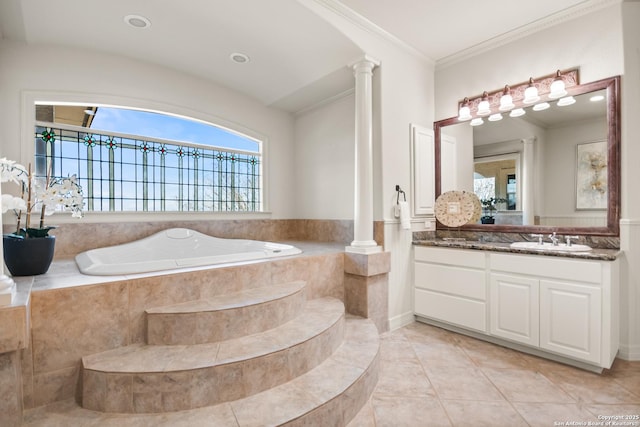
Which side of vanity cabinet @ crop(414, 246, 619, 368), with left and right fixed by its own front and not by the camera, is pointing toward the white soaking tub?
front

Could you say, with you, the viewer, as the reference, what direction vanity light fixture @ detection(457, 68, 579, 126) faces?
facing the viewer and to the left of the viewer

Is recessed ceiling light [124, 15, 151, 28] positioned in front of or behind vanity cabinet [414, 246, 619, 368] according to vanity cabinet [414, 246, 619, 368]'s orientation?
in front

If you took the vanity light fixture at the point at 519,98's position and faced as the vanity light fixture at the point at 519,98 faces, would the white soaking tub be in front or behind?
in front

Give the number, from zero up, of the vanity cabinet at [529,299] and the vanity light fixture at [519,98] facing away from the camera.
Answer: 0

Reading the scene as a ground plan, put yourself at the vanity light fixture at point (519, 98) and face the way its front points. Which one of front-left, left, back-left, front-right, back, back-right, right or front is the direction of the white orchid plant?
front

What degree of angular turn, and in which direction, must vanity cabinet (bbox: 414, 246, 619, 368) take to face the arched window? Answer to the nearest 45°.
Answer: approximately 45° to its right

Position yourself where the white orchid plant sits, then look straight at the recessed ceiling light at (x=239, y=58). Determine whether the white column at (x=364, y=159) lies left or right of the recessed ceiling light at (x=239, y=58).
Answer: right

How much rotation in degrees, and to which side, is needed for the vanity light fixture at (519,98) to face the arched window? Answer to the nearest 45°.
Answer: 0° — it already faces it
